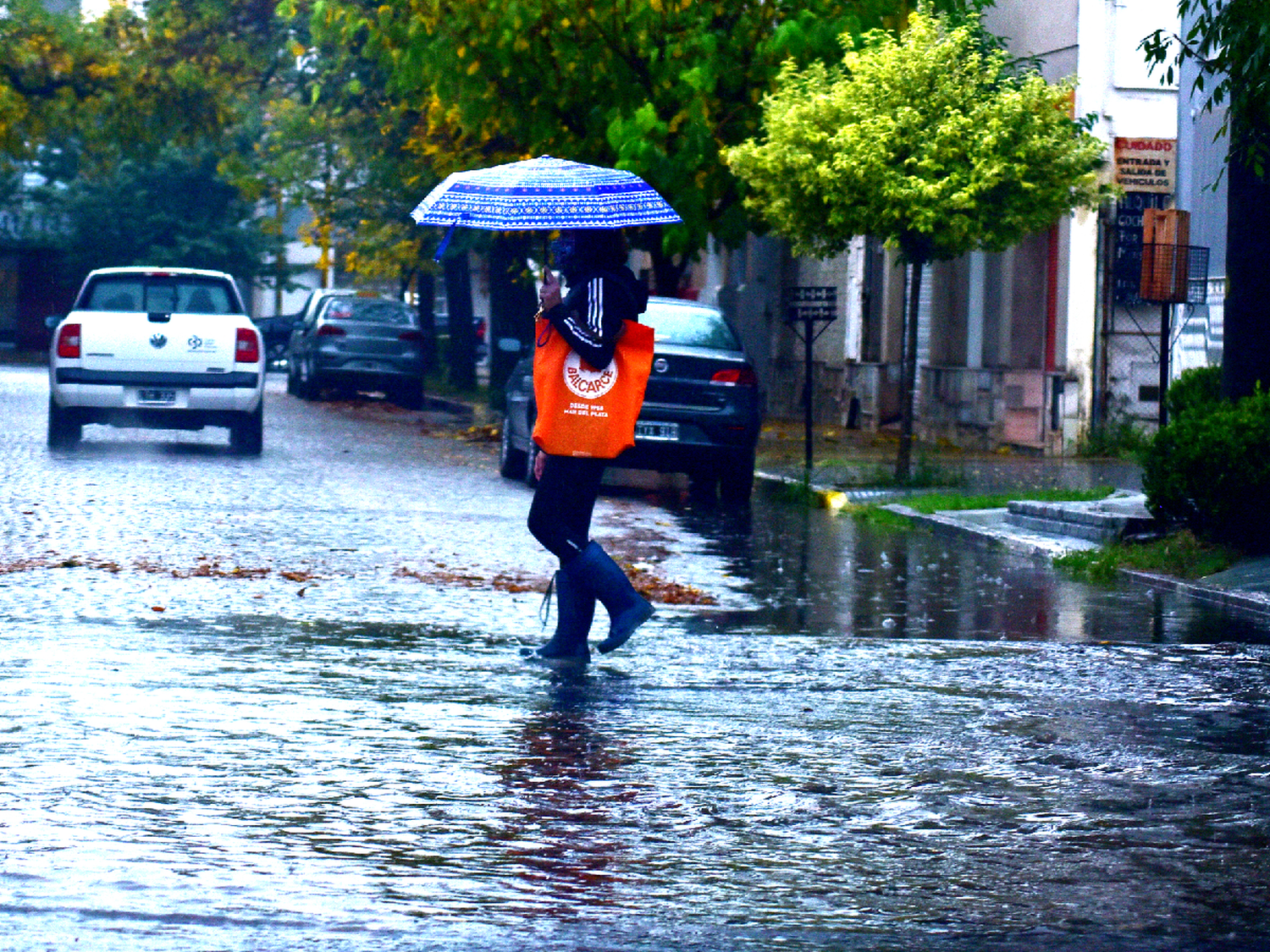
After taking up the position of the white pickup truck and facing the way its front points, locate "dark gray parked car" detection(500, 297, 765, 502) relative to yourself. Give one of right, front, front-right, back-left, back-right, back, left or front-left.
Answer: back-right

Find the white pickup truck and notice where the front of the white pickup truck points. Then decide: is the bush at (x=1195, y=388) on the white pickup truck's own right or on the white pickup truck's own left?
on the white pickup truck's own right

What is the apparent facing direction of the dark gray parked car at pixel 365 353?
away from the camera

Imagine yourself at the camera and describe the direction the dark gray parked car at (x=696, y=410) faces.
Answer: facing away from the viewer and to the left of the viewer

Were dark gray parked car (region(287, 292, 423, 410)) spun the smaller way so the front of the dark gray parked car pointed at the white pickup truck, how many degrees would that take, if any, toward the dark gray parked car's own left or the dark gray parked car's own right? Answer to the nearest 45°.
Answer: approximately 180°

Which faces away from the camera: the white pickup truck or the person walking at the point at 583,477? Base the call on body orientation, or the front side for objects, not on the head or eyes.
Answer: the white pickup truck

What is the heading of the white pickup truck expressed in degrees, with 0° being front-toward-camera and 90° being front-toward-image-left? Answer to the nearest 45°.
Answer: approximately 180°
